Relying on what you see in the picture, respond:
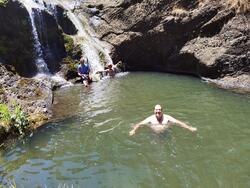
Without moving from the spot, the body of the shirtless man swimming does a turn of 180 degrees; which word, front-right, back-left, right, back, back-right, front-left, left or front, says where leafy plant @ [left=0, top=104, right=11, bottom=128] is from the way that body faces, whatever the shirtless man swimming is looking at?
left

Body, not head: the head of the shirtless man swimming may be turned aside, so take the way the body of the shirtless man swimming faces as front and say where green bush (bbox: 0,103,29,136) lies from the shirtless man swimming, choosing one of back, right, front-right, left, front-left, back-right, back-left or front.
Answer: right

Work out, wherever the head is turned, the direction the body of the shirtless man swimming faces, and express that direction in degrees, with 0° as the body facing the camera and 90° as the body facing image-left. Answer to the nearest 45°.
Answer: approximately 0°
